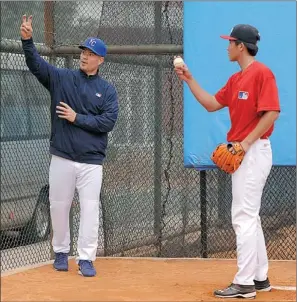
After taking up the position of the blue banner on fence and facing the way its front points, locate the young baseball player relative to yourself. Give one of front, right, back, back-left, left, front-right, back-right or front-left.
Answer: front

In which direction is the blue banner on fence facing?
toward the camera

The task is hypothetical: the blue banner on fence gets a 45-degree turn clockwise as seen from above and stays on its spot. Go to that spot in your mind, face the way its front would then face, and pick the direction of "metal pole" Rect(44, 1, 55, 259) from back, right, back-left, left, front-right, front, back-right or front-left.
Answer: front-right

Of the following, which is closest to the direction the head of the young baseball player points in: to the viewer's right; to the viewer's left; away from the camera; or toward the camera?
to the viewer's left
